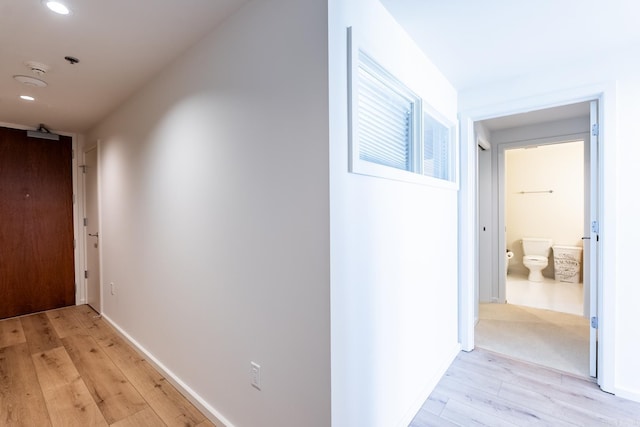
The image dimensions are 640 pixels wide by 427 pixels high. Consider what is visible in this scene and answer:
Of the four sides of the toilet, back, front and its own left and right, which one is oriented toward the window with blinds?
front

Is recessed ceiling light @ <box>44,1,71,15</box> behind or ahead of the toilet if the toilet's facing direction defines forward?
ahead

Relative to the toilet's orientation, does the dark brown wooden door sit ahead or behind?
ahead

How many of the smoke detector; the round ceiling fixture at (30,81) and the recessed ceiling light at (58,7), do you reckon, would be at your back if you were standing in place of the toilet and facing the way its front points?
0

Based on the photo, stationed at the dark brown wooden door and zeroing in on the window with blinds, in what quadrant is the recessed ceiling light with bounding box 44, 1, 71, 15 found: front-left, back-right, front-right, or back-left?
front-right

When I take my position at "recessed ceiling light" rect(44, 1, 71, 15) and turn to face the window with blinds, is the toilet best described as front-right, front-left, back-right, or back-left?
front-left

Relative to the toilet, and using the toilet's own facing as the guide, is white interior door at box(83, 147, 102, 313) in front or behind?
in front

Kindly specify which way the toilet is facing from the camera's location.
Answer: facing the viewer

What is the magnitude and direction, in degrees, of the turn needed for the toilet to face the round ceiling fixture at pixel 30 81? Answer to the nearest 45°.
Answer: approximately 45° to its right

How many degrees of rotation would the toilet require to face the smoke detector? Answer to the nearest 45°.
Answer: approximately 45° to its right

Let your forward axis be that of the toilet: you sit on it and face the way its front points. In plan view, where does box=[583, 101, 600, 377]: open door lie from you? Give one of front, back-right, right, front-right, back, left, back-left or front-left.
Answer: front
